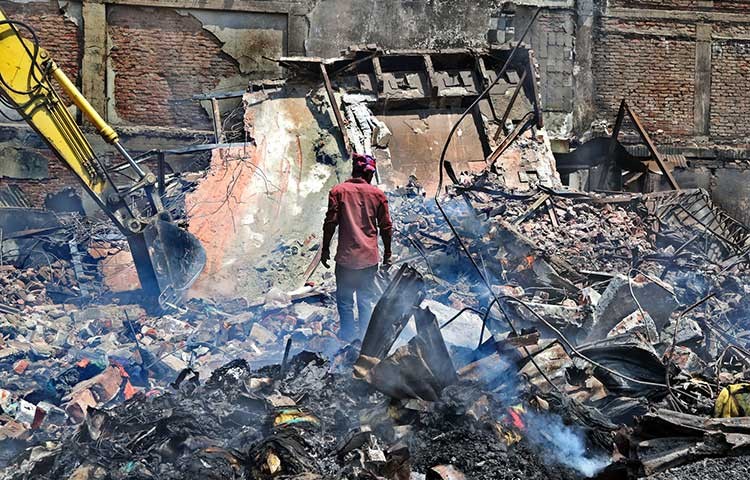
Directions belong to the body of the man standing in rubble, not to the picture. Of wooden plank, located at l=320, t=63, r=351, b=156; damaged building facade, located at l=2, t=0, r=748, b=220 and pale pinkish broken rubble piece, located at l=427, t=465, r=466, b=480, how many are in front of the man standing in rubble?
2

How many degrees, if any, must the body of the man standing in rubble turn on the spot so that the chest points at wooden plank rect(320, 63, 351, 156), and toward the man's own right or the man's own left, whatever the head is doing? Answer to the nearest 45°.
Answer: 0° — they already face it

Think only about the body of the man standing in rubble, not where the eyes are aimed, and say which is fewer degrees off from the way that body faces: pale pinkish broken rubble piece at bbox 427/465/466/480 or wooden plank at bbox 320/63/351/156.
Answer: the wooden plank

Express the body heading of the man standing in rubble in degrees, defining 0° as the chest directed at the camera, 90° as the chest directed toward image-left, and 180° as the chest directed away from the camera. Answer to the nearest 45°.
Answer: approximately 180°

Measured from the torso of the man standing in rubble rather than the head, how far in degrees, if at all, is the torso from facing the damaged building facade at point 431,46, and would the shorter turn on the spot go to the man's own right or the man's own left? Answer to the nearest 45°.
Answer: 0° — they already face it

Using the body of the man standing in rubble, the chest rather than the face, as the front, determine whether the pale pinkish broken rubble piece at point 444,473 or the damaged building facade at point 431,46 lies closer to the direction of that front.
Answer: the damaged building facade

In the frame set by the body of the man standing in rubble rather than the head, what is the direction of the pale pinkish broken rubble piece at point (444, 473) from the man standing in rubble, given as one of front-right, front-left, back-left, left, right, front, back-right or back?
back
